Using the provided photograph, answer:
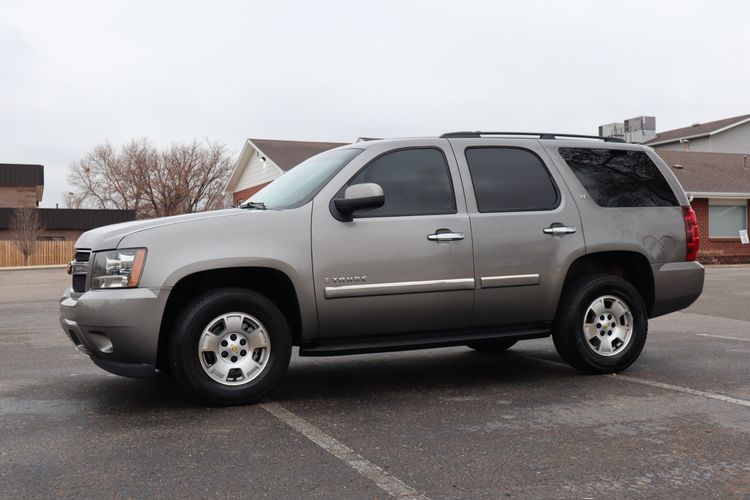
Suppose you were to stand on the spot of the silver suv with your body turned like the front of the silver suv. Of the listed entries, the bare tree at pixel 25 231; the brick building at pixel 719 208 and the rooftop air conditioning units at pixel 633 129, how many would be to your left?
0

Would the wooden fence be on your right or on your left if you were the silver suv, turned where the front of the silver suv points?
on your right

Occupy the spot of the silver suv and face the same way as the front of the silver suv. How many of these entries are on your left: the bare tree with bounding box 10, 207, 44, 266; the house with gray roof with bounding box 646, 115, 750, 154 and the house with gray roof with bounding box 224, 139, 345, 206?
0

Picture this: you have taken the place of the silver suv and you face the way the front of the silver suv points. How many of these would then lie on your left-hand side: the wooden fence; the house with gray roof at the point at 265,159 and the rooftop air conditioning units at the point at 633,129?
0

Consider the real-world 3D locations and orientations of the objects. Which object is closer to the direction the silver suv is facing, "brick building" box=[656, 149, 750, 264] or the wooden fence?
the wooden fence

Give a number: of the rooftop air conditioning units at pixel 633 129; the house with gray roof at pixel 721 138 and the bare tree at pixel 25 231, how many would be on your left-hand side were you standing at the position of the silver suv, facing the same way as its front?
0

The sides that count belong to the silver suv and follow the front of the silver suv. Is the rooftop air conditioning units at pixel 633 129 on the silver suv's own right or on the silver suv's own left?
on the silver suv's own right

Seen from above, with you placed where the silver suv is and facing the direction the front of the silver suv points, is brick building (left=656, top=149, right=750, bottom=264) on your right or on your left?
on your right

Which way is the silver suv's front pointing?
to the viewer's left

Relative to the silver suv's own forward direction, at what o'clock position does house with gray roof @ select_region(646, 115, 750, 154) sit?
The house with gray roof is roughly at 4 o'clock from the silver suv.

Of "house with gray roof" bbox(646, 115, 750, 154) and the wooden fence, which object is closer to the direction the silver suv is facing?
the wooden fence

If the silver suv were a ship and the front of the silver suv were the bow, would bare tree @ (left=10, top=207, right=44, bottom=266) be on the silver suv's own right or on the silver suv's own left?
on the silver suv's own right

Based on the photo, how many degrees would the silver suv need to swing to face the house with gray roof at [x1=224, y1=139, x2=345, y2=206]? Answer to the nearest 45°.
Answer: approximately 90° to its right
